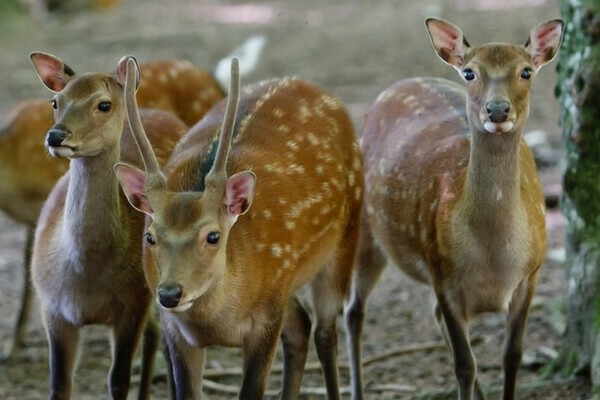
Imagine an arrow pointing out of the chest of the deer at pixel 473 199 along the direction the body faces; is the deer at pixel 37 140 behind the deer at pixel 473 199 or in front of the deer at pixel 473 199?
behind

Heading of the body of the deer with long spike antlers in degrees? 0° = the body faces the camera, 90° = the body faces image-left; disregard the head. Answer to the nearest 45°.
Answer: approximately 45°

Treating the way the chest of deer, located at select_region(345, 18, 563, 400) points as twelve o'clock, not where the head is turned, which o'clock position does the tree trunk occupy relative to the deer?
The tree trunk is roughly at 9 o'clock from the deer.

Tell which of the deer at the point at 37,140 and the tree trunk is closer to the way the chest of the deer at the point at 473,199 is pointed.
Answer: the tree trunk

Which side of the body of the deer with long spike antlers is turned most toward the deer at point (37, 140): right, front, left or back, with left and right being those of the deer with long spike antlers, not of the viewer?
right
